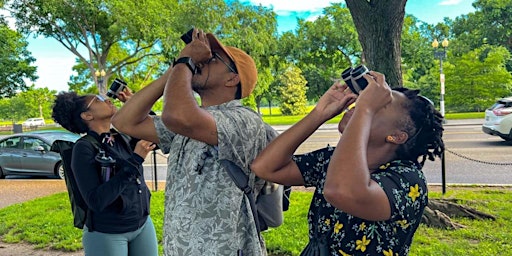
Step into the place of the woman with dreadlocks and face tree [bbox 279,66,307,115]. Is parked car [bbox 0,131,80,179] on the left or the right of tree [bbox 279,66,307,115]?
left

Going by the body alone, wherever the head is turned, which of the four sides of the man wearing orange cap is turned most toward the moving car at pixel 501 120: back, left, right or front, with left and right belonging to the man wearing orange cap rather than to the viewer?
back

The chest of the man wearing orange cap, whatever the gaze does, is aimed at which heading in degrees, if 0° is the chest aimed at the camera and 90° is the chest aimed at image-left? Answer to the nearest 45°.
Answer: approximately 45°

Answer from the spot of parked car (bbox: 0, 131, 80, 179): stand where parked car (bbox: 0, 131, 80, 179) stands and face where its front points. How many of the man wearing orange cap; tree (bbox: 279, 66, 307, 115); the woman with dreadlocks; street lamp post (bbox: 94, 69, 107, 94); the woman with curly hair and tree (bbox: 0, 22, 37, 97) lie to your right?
3

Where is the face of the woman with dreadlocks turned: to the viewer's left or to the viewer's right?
to the viewer's left

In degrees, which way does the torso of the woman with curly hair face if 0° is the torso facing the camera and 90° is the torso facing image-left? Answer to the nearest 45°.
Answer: approximately 315°

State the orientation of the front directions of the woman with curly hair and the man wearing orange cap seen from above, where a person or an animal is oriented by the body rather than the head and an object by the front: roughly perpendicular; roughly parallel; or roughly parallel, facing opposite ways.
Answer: roughly perpendicular

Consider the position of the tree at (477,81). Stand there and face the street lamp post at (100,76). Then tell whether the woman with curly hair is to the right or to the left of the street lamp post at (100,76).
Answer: left
